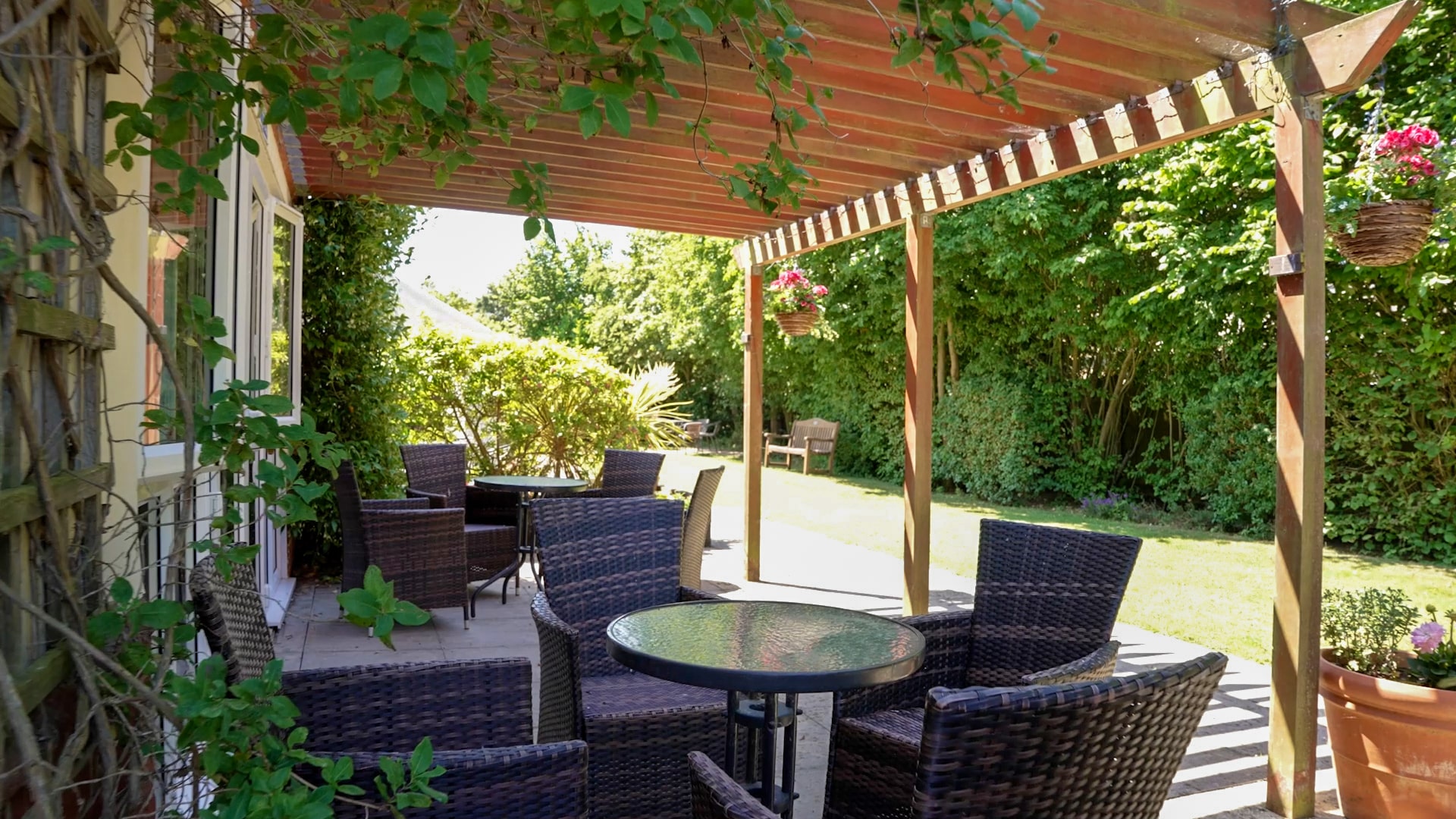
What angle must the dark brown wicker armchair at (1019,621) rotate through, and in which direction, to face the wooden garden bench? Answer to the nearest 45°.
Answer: approximately 135° to its right

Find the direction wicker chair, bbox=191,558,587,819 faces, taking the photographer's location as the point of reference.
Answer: facing to the right of the viewer

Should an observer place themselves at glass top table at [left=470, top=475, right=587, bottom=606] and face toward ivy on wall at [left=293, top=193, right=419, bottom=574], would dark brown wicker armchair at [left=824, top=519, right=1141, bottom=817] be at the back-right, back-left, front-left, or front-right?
back-left

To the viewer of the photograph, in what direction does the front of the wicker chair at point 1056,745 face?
facing away from the viewer and to the left of the viewer

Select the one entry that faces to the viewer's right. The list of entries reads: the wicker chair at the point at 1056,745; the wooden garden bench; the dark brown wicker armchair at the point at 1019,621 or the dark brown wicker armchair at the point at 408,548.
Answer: the dark brown wicker armchair at the point at 408,548

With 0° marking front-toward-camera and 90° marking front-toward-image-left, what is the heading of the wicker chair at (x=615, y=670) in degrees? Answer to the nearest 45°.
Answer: approximately 315°

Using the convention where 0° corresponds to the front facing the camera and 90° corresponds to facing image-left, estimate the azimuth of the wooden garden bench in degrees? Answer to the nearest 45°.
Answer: approximately 45°

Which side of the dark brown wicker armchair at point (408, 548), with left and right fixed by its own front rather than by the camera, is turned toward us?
right

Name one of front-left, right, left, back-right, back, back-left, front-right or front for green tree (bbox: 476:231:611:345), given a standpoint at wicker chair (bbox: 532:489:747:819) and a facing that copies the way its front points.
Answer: back-left

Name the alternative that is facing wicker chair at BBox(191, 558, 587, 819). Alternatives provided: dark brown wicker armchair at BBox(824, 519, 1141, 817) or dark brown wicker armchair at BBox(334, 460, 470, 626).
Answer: dark brown wicker armchair at BBox(824, 519, 1141, 817)
